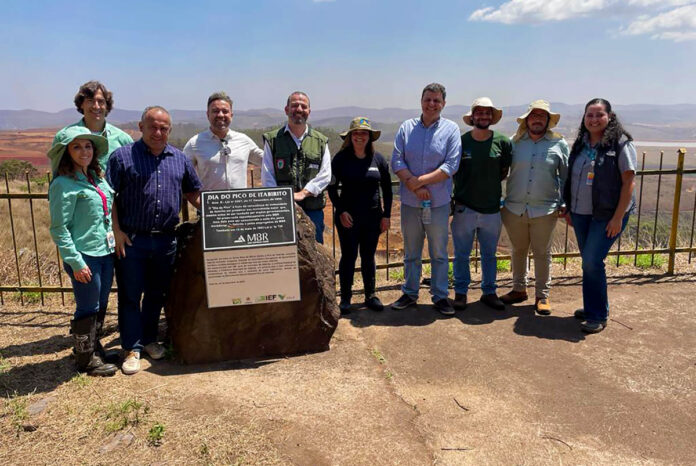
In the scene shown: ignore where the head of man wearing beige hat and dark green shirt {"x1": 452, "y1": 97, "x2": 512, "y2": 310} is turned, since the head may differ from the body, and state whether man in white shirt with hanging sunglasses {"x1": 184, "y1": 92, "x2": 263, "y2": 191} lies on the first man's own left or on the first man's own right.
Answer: on the first man's own right

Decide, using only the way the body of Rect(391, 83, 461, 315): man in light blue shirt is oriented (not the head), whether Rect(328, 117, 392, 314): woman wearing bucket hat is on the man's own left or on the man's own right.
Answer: on the man's own right

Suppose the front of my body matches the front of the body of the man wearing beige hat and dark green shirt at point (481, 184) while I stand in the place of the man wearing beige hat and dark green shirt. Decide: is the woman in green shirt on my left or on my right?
on my right

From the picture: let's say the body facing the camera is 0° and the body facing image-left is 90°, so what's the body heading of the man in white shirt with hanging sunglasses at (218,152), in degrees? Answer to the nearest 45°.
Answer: approximately 0°

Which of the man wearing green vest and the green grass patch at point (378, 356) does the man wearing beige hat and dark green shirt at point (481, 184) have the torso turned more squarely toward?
the green grass patch

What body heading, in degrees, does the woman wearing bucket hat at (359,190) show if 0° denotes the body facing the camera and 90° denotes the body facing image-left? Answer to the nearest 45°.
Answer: approximately 0°

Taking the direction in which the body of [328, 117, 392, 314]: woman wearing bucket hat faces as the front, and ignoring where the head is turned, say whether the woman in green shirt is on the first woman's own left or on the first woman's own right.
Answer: on the first woman's own right
